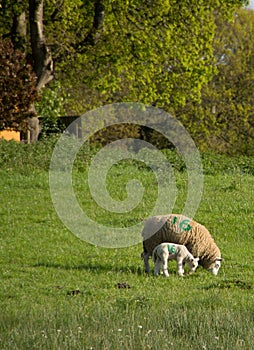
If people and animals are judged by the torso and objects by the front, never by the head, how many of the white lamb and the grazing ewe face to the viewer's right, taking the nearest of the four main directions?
2

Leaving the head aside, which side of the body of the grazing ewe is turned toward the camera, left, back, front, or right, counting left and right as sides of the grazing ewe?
right

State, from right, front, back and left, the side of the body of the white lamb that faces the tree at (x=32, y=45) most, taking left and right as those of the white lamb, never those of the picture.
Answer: left

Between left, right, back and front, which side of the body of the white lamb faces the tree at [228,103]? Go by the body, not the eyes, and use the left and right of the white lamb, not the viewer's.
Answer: left

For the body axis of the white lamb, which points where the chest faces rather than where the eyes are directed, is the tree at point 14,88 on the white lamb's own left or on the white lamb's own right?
on the white lamb's own left

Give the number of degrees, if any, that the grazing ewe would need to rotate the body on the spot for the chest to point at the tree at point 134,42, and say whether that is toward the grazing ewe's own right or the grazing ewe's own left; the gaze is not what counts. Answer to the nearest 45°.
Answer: approximately 90° to the grazing ewe's own left

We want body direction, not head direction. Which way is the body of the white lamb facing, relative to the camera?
to the viewer's right
